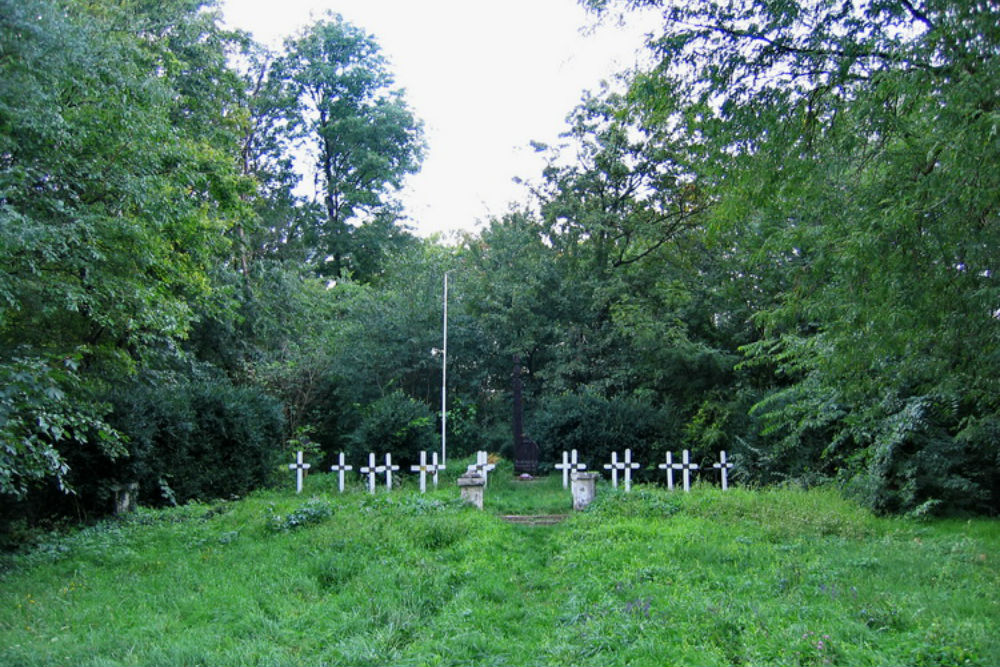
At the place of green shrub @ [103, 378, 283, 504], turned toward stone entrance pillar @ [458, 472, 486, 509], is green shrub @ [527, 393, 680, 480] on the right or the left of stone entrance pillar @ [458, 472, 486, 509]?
left

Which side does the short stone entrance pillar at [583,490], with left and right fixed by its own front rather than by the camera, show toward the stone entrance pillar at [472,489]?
right

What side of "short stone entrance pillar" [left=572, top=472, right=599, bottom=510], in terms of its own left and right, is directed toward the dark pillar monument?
back

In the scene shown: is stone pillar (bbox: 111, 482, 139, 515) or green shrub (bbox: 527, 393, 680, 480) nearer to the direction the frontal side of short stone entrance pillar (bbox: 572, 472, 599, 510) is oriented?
the stone pillar

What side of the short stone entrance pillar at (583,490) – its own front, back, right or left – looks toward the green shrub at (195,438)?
right

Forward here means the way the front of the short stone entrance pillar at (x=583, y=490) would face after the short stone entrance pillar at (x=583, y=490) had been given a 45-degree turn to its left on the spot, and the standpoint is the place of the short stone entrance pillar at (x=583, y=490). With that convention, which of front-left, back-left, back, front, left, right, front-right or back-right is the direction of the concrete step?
right
